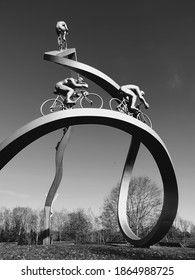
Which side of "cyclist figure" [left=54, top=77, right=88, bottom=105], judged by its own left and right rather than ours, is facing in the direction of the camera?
right

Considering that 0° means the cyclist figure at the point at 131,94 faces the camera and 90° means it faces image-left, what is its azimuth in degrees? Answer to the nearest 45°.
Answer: approximately 270°

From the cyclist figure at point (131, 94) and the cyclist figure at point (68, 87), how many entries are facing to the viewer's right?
2

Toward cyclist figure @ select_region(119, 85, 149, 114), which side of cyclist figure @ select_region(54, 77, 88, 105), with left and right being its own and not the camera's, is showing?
front

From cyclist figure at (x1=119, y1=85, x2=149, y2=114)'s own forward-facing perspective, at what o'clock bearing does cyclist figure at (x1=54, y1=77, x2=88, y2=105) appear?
cyclist figure at (x1=54, y1=77, x2=88, y2=105) is roughly at 5 o'clock from cyclist figure at (x1=119, y1=85, x2=149, y2=114).
